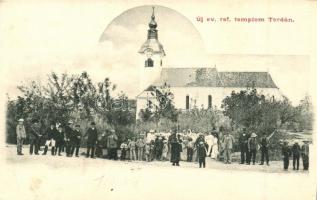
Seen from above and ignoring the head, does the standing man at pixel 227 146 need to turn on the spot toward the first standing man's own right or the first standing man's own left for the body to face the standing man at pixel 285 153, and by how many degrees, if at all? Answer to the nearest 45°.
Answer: approximately 90° to the first standing man's own left

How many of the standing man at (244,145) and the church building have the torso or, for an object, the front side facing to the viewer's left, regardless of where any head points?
1

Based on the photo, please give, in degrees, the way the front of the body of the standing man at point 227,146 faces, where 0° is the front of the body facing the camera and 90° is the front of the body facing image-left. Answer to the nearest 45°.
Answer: approximately 0°

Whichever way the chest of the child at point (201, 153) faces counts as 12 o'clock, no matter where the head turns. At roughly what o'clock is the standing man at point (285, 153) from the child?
The standing man is roughly at 9 o'clock from the child.

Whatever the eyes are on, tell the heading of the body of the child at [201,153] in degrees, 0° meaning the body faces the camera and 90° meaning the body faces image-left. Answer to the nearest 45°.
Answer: approximately 0°

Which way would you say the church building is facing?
to the viewer's left
